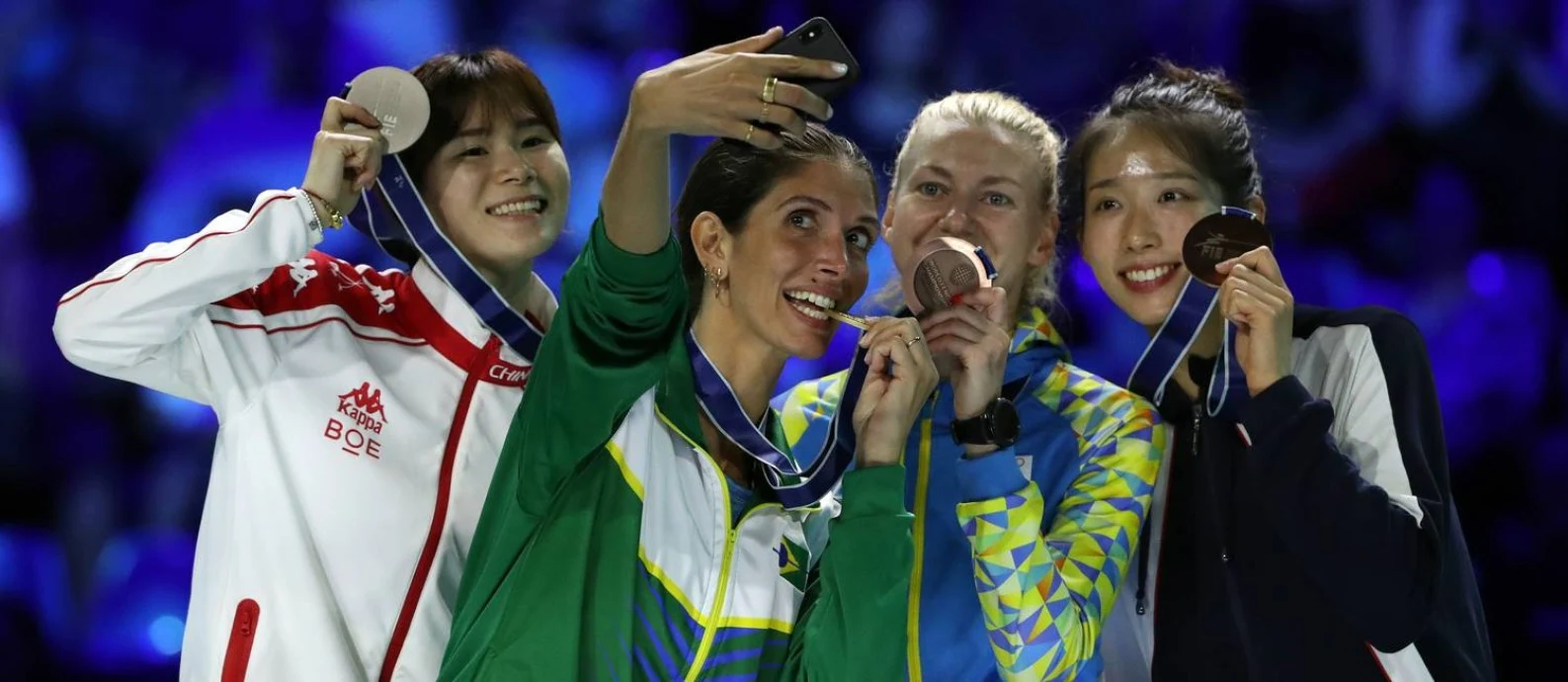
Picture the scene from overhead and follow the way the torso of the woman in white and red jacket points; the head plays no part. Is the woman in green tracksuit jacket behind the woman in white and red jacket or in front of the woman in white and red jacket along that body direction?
in front

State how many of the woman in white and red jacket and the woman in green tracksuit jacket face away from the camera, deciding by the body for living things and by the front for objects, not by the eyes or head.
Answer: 0

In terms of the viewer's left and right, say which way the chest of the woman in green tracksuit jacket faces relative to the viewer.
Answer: facing the viewer and to the right of the viewer

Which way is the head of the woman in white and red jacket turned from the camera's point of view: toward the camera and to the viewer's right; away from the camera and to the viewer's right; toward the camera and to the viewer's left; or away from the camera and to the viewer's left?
toward the camera and to the viewer's right

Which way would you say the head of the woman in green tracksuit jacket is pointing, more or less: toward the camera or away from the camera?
toward the camera
